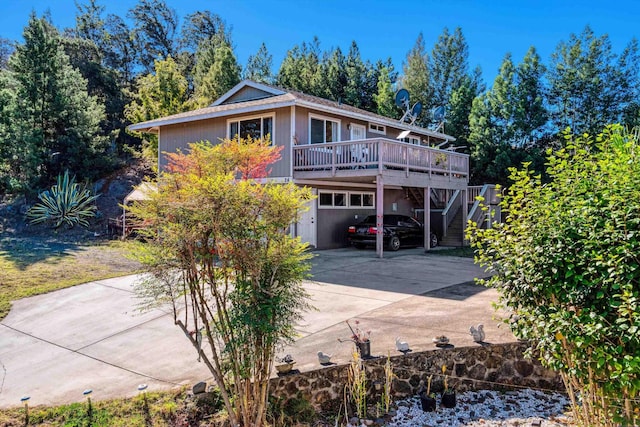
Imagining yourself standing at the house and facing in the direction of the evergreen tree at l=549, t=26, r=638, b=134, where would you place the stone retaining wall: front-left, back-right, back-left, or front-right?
back-right

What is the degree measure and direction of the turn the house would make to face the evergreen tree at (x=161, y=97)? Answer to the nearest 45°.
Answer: approximately 180°

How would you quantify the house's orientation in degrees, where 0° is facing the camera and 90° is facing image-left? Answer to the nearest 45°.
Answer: approximately 315°

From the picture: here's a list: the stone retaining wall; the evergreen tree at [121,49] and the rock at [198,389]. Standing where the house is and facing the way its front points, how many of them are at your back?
1

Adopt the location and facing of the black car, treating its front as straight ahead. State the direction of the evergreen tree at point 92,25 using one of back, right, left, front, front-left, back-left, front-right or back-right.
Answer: left

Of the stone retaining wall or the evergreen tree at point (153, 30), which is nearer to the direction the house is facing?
the stone retaining wall

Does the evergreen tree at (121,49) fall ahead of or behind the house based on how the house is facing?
behind

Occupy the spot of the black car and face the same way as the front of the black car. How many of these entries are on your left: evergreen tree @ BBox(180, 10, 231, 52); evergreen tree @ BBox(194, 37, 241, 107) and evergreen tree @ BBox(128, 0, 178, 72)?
3

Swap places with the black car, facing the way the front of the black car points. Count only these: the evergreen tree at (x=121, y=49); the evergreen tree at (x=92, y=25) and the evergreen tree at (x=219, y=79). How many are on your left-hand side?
3

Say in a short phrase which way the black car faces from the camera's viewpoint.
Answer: facing away from the viewer and to the right of the viewer

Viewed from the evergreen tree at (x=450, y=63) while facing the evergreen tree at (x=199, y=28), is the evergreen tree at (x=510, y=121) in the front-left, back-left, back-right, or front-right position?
back-left
